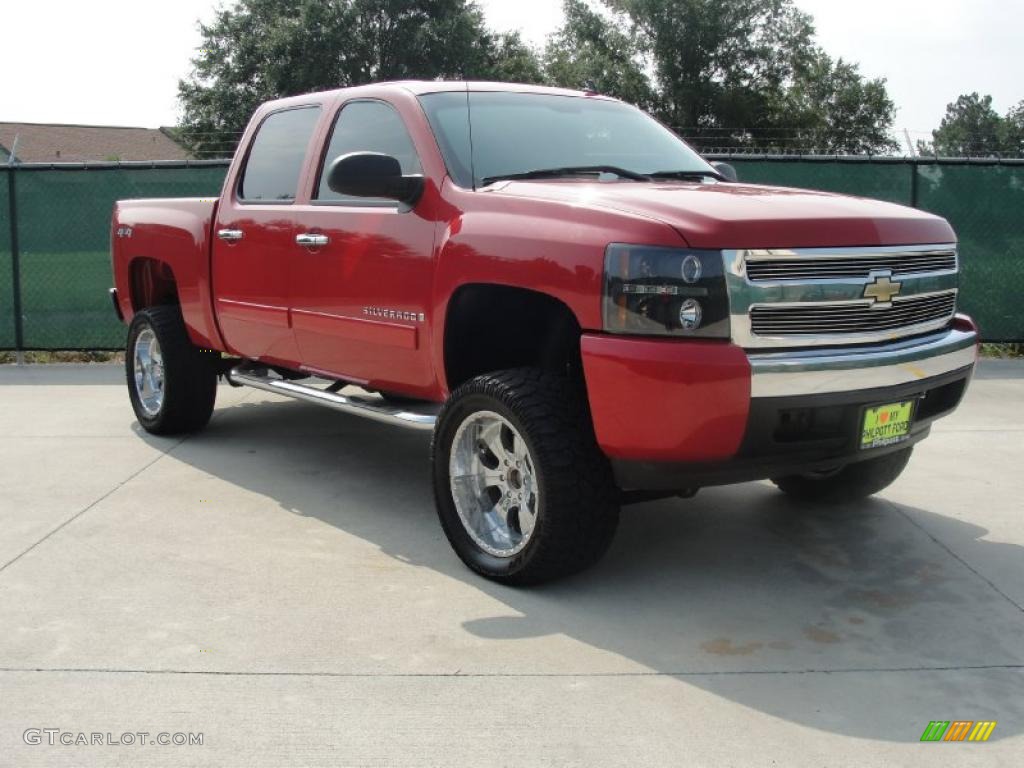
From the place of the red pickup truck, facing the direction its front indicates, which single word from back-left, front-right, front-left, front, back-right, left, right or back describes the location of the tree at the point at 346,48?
back-left

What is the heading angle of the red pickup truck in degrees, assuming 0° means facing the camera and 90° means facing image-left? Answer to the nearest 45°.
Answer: approximately 315°

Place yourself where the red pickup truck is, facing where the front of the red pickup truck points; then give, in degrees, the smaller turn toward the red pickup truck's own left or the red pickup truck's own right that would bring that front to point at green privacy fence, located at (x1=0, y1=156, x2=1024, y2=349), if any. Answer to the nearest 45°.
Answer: approximately 180°
